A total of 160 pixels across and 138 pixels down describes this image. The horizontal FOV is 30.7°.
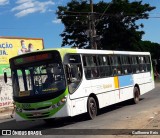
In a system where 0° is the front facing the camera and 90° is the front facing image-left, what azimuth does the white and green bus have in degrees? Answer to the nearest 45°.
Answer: approximately 45°
